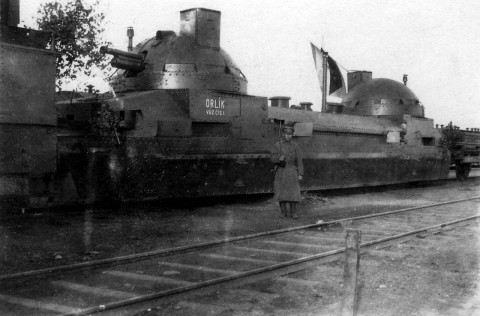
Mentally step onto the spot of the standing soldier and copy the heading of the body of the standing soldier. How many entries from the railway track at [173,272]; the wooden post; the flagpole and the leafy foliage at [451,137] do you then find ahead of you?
2

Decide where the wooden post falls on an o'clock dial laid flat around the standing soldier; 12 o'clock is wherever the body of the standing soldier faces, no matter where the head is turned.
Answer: The wooden post is roughly at 12 o'clock from the standing soldier.

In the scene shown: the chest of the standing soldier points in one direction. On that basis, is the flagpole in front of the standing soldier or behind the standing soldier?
behind

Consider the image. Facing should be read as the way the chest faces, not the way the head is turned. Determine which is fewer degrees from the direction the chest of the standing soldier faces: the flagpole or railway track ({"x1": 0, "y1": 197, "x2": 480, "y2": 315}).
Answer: the railway track

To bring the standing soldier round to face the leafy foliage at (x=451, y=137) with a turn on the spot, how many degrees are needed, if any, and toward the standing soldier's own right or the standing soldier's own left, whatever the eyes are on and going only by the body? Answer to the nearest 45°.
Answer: approximately 135° to the standing soldier's own left

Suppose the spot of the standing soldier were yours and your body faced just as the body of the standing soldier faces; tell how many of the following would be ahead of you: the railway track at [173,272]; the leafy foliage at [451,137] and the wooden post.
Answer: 2

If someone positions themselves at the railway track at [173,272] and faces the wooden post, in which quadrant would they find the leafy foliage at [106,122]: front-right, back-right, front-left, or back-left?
back-left

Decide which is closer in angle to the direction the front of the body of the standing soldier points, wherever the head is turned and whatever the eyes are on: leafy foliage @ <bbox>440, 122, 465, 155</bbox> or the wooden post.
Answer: the wooden post

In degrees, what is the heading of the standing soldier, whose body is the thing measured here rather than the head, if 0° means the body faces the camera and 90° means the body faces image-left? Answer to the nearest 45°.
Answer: approximately 0°

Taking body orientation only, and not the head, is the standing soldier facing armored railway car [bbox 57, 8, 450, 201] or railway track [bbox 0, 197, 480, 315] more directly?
the railway track

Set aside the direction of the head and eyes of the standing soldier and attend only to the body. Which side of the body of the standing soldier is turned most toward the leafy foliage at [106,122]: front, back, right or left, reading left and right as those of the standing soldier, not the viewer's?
right
